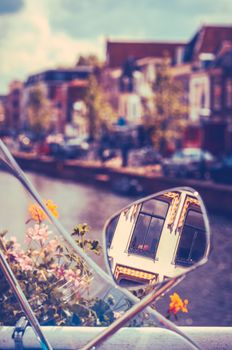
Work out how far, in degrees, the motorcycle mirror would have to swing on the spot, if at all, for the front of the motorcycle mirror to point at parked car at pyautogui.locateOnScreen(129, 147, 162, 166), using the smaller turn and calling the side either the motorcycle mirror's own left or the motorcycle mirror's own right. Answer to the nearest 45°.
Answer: approximately 180°

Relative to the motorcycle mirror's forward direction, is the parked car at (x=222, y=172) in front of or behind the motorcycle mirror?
behind

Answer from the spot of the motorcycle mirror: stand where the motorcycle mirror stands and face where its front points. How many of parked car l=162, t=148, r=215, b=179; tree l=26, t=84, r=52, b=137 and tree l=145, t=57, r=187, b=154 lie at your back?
3

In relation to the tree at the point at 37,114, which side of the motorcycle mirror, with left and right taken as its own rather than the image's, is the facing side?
back

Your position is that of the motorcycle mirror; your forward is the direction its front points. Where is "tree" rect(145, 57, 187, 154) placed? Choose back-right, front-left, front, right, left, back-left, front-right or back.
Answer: back

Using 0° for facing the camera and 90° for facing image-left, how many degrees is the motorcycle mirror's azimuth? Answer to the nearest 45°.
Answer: approximately 0°

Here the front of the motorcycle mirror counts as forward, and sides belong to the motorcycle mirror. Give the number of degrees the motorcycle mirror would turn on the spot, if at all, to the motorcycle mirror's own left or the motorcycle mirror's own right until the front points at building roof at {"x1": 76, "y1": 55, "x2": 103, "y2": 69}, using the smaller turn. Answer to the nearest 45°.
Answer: approximately 180°

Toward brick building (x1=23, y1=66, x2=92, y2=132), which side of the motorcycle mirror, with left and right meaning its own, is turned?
back

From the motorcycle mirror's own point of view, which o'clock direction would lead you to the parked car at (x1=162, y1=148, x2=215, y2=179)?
The parked car is roughly at 6 o'clock from the motorcycle mirror.
